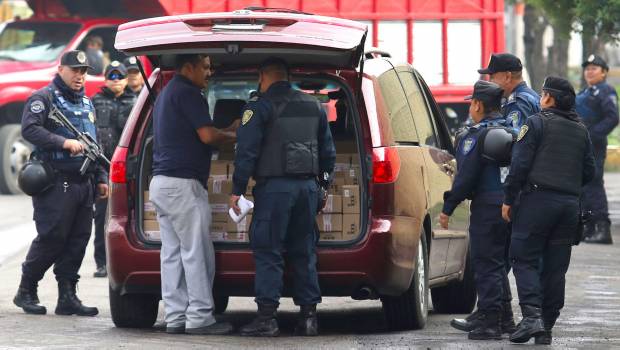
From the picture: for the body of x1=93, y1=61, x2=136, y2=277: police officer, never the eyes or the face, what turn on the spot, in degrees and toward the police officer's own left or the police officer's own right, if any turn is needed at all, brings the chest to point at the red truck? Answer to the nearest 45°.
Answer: approximately 135° to the police officer's own left

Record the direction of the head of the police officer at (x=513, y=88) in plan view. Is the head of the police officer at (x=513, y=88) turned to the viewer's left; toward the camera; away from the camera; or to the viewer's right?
to the viewer's left

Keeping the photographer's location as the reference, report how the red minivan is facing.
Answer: facing away from the viewer and to the right of the viewer

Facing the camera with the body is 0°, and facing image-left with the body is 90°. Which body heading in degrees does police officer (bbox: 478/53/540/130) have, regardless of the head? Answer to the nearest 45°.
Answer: approximately 90°

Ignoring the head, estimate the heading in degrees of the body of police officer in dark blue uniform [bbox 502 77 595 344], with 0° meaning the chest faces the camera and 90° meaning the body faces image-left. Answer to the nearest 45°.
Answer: approximately 135°

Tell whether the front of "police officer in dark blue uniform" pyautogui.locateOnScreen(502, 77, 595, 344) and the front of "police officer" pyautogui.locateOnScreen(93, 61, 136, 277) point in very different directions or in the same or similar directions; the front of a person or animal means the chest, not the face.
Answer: very different directions

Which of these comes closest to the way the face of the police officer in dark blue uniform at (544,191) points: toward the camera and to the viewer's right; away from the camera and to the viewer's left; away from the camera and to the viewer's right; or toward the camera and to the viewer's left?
away from the camera and to the viewer's left

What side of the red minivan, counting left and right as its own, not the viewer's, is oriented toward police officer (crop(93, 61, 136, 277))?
left
